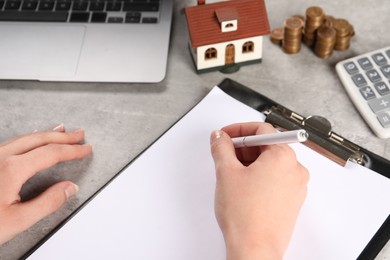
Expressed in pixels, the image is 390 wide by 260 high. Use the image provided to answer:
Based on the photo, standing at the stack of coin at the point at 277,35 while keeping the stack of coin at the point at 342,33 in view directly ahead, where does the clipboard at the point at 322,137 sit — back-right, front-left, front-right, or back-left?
front-right

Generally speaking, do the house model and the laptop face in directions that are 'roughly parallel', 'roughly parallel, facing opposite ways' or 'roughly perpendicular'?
roughly parallel

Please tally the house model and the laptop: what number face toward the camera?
2

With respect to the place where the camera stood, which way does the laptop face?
facing the viewer

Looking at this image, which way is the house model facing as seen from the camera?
toward the camera
